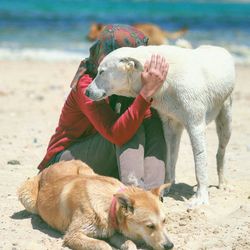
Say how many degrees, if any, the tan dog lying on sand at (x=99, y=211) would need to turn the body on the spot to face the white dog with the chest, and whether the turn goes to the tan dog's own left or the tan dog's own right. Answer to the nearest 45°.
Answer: approximately 90° to the tan dog's own left

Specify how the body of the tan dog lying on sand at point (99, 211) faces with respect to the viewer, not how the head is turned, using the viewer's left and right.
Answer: facing the viewer and to the right of the viewer
